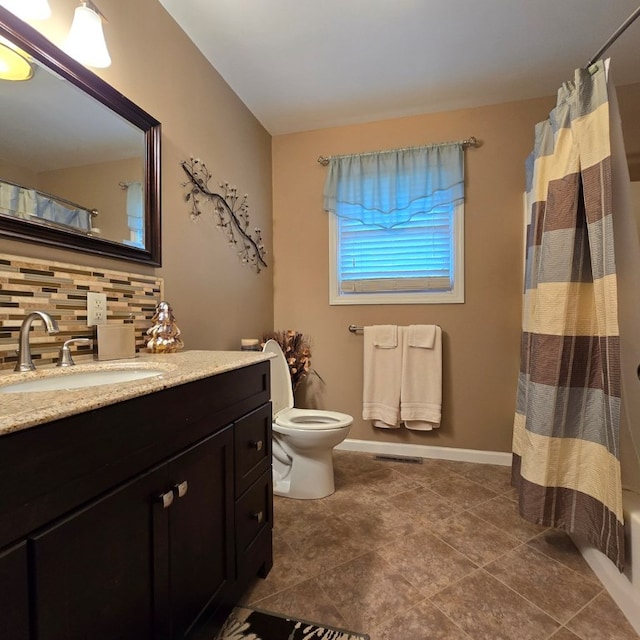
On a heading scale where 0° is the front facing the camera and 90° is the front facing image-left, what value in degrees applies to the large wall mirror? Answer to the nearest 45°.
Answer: approximately 315°

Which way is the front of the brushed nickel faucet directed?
to the viewer's right

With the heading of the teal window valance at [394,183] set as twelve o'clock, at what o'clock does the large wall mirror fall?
The large wall mirror is roughly at 1 o'clock from the teal window valance.

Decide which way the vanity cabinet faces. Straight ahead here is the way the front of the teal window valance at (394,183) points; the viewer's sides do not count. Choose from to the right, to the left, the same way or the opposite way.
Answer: to the left

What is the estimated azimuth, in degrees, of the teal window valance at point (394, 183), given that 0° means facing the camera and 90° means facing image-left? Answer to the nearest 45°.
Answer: approximately 0°

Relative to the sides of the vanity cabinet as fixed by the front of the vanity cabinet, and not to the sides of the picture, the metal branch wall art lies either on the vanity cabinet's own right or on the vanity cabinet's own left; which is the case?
on the vanity cabinet's own left
